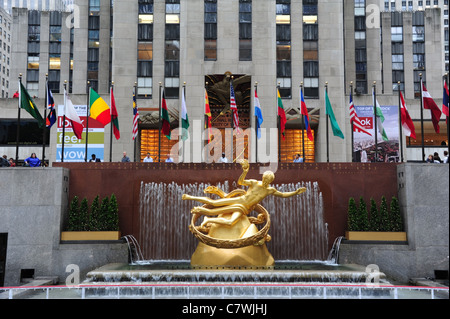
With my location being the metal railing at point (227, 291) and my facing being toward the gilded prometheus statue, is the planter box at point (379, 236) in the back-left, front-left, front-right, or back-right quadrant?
front-right

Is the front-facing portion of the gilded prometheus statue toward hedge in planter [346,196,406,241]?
no

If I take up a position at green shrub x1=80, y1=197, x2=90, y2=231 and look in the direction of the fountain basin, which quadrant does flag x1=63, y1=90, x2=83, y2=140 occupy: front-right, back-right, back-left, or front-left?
back-left

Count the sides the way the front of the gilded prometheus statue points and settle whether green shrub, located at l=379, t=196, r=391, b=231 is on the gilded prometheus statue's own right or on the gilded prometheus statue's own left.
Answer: on the gilded prometheus statue's own left

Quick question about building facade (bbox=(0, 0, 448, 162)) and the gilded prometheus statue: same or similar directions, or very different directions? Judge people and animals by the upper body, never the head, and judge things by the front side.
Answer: same or similar directions

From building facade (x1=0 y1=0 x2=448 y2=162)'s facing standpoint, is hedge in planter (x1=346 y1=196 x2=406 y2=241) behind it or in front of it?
in front

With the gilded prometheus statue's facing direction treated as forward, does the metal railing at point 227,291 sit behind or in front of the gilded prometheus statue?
in front

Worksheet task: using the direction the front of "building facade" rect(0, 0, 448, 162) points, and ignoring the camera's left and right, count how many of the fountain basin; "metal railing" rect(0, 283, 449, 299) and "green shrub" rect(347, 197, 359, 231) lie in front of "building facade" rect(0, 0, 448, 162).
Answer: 3

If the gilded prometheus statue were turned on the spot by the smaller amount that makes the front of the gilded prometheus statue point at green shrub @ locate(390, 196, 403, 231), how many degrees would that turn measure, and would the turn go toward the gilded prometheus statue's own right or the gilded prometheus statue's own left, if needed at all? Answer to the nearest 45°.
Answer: approximately 135° to the gilded prometheus statue's own left

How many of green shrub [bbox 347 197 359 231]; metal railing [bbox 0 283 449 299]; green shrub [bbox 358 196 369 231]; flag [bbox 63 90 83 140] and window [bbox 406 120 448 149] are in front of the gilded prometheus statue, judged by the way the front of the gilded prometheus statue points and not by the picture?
1

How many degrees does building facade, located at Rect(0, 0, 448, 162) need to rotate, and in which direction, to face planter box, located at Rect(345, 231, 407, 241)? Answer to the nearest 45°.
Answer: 0° — it already faces it

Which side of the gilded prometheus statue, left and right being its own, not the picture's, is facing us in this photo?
front

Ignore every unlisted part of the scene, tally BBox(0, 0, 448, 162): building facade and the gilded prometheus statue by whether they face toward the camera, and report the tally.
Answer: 2

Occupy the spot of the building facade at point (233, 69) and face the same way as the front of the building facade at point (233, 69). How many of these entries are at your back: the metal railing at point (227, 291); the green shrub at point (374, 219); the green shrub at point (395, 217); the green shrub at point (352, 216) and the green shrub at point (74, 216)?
0

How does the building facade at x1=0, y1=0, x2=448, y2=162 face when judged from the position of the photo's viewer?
facing the viewer

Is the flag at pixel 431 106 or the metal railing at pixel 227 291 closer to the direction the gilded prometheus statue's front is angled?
the metal railing
